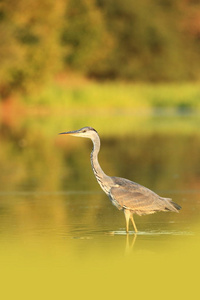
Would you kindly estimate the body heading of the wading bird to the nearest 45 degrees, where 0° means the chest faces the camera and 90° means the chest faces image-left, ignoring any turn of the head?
approximately 90°
